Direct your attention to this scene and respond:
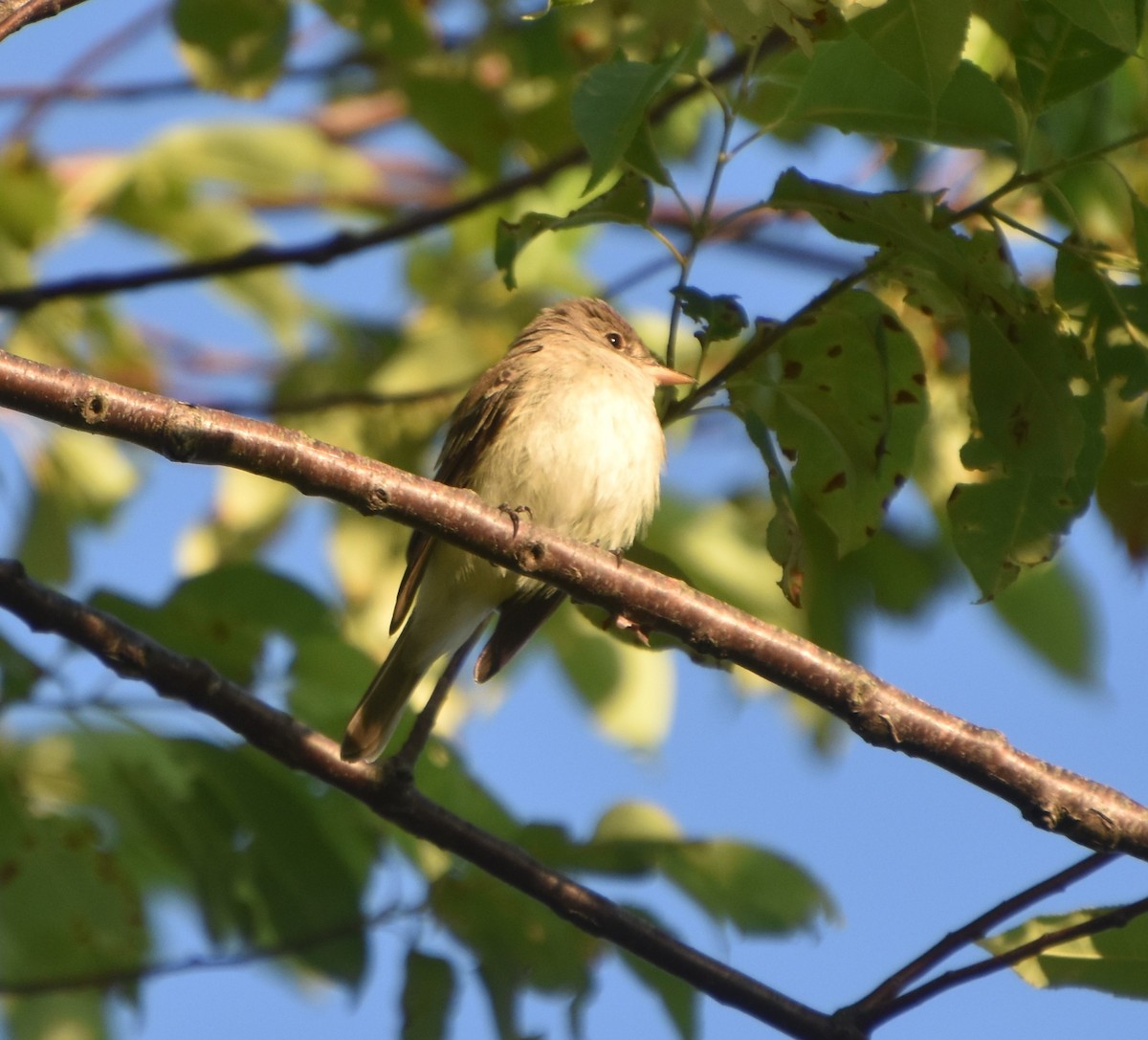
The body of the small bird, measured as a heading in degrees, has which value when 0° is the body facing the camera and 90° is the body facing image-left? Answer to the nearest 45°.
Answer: approximately 315°

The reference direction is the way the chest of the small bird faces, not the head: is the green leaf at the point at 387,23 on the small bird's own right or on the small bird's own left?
on the small bird's own right
